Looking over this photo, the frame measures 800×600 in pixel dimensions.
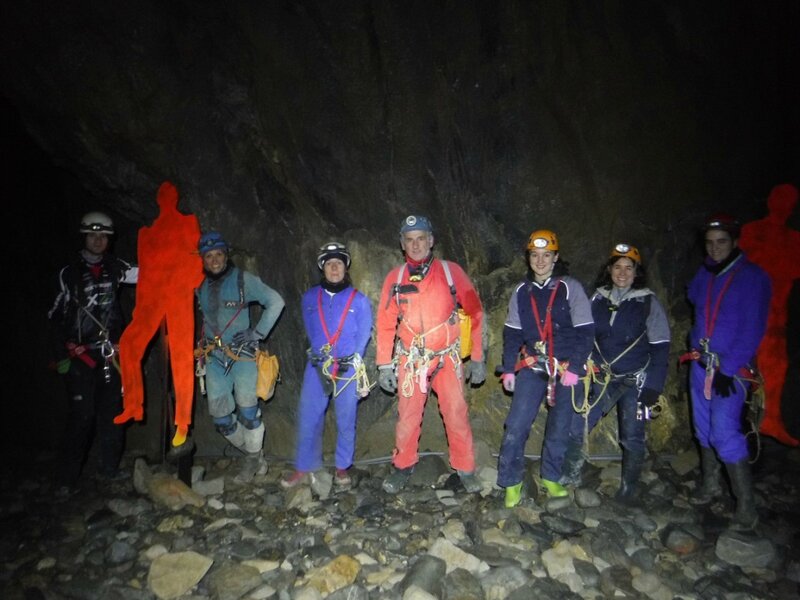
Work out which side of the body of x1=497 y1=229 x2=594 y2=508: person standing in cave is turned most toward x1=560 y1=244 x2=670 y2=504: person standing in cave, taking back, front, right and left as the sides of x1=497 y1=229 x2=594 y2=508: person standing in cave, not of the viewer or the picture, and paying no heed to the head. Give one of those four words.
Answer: left

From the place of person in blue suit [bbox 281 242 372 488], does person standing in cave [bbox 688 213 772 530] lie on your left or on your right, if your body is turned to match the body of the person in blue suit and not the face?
on your left

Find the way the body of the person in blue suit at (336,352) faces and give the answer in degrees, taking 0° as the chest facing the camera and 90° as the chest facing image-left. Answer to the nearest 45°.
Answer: approximately 0°

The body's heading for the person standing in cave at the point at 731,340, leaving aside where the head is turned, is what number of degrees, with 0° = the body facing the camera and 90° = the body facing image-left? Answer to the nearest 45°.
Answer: approximately 45°

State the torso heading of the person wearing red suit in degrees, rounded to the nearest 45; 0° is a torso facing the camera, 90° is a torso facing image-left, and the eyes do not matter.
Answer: approximately 0°

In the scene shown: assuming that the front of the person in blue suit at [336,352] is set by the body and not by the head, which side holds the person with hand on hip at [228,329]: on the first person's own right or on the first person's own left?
on the first person's own right

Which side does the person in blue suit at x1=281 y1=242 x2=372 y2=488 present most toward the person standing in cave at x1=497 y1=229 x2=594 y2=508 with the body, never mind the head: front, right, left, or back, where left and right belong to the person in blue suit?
left

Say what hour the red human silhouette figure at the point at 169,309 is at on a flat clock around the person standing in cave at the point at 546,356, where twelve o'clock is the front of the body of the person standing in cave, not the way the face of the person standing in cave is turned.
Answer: The red human silhouette figure is roughly at 3 o'clock from the person standing in cave.

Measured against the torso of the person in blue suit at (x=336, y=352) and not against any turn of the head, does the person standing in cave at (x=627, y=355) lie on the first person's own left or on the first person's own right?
on the first person's own left

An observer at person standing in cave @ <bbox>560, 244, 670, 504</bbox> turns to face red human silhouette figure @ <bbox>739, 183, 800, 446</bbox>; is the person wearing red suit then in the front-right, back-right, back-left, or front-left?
back-left
